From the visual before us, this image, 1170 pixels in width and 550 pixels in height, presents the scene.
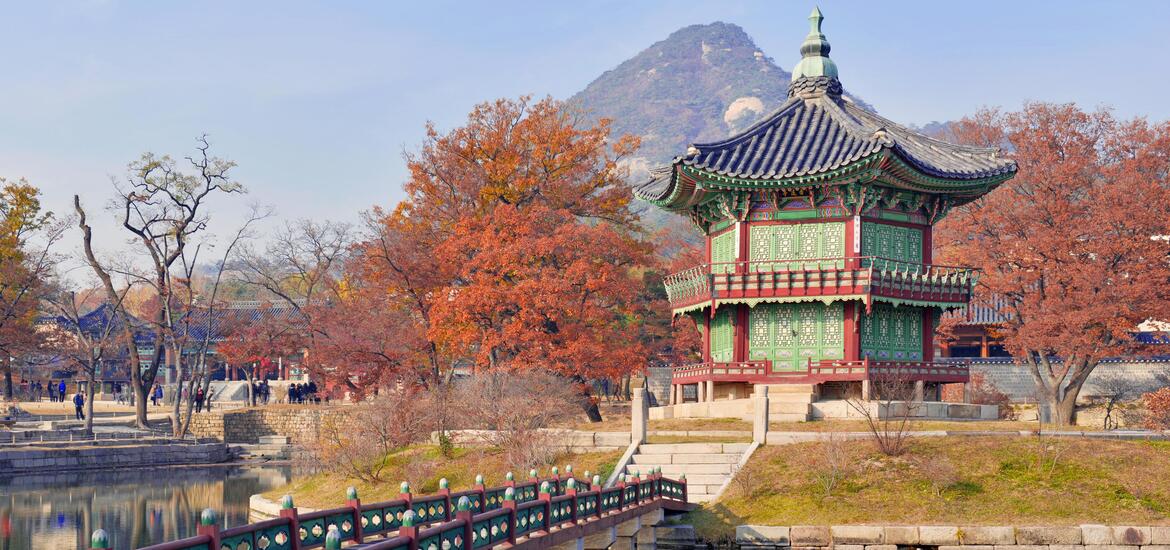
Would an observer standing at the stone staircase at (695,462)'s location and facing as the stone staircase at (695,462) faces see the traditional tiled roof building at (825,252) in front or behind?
behind

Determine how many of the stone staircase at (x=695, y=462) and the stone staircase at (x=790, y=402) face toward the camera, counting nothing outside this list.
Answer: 2

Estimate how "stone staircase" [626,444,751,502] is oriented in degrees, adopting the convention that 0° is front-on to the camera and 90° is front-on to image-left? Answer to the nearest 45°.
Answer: approximately 0°

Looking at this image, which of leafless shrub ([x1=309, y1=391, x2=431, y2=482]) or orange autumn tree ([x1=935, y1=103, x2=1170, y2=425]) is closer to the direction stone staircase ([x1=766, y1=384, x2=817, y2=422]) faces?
the leafless shrub

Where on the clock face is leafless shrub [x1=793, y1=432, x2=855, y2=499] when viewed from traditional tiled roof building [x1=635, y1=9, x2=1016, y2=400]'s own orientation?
The leafless shrub is roughly at 12 o'clock from the traditional tiled roof building.

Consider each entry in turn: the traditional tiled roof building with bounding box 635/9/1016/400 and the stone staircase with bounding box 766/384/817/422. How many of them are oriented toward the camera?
2

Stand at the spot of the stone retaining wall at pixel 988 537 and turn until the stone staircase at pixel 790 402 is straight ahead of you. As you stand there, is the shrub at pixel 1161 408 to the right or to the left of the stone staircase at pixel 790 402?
right

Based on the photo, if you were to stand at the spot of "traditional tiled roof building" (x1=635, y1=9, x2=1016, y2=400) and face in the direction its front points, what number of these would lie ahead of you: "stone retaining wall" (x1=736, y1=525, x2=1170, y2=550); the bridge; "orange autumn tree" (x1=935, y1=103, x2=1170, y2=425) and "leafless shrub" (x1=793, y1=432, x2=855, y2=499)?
3

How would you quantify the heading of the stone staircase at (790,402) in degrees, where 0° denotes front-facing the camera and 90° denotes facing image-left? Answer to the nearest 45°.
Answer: approximately 0°

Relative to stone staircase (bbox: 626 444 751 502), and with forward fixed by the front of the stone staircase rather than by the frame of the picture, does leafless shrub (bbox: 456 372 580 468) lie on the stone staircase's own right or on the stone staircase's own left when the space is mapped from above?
on the stone staircase's own right

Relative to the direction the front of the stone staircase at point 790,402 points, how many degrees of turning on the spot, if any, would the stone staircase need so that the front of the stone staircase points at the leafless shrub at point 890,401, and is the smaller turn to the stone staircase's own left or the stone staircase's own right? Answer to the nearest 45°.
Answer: approximately 90° to the stone staircase's own left
